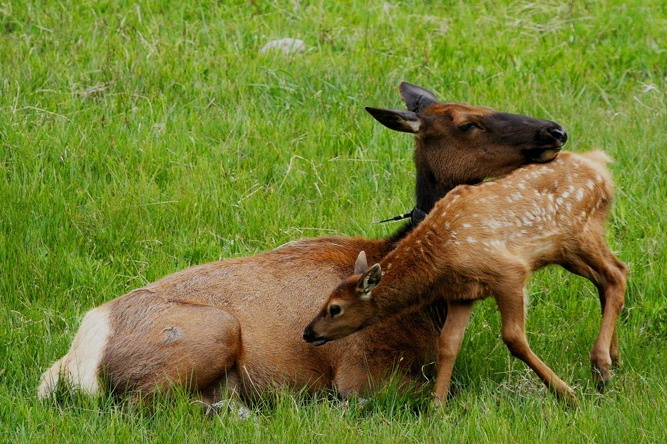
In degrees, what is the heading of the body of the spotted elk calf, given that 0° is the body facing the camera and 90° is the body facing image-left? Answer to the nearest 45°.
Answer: approximately 90°

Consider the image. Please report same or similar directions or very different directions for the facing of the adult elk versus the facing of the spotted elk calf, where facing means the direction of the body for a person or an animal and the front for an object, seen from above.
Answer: very different directions

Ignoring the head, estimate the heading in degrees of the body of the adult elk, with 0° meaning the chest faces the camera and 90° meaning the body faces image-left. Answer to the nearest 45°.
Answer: approximately 270°
